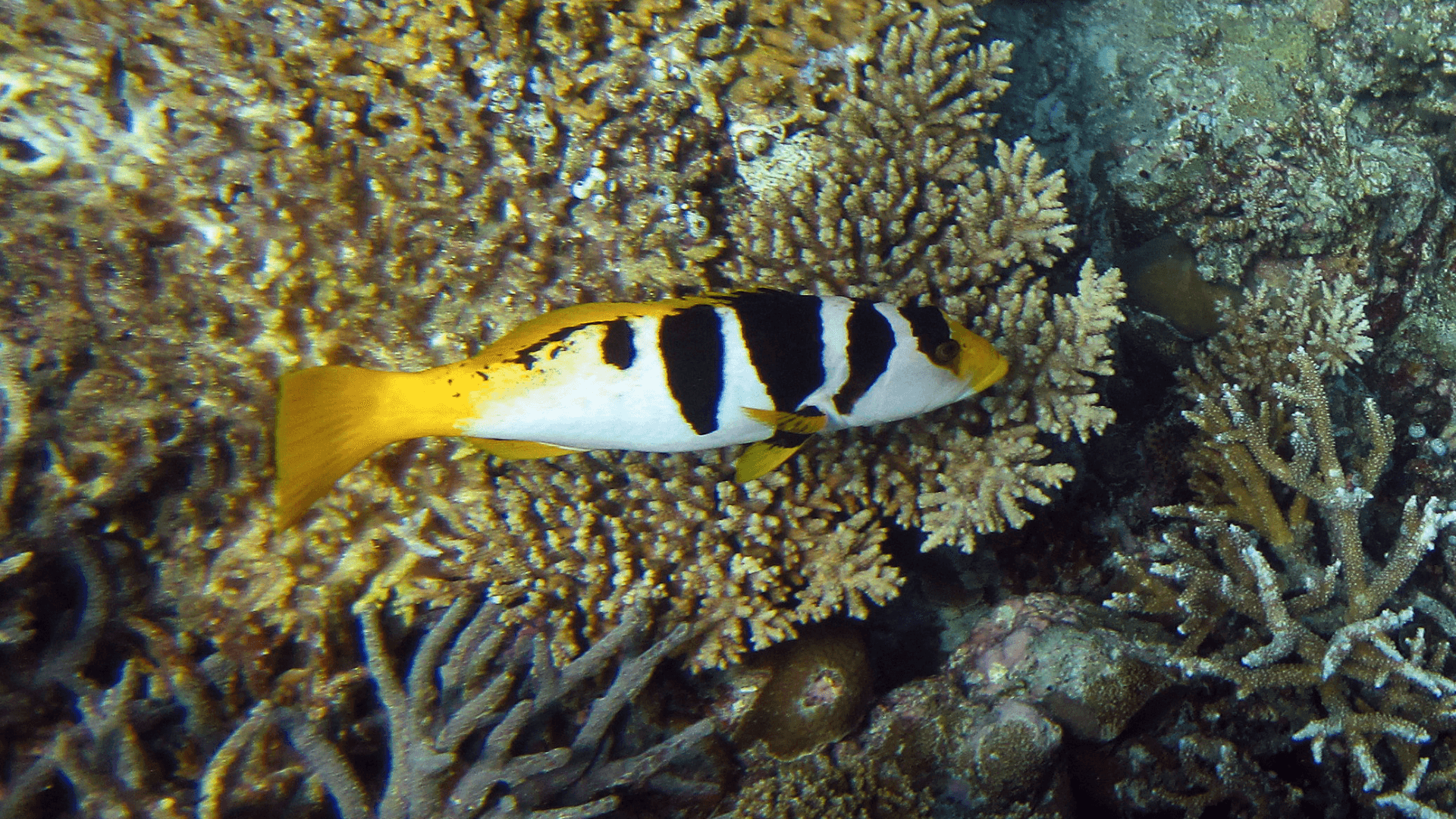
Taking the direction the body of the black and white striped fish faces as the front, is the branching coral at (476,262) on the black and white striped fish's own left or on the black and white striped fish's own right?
on the black and white striped fish's own left

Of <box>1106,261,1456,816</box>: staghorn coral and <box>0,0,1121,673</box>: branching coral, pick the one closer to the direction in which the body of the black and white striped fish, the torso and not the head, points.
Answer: the staghorn coral

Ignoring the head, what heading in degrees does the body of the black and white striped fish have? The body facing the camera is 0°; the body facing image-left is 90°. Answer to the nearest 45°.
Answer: approximately 270°

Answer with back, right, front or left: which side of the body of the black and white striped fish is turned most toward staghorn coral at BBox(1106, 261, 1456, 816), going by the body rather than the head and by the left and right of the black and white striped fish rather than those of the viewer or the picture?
front
